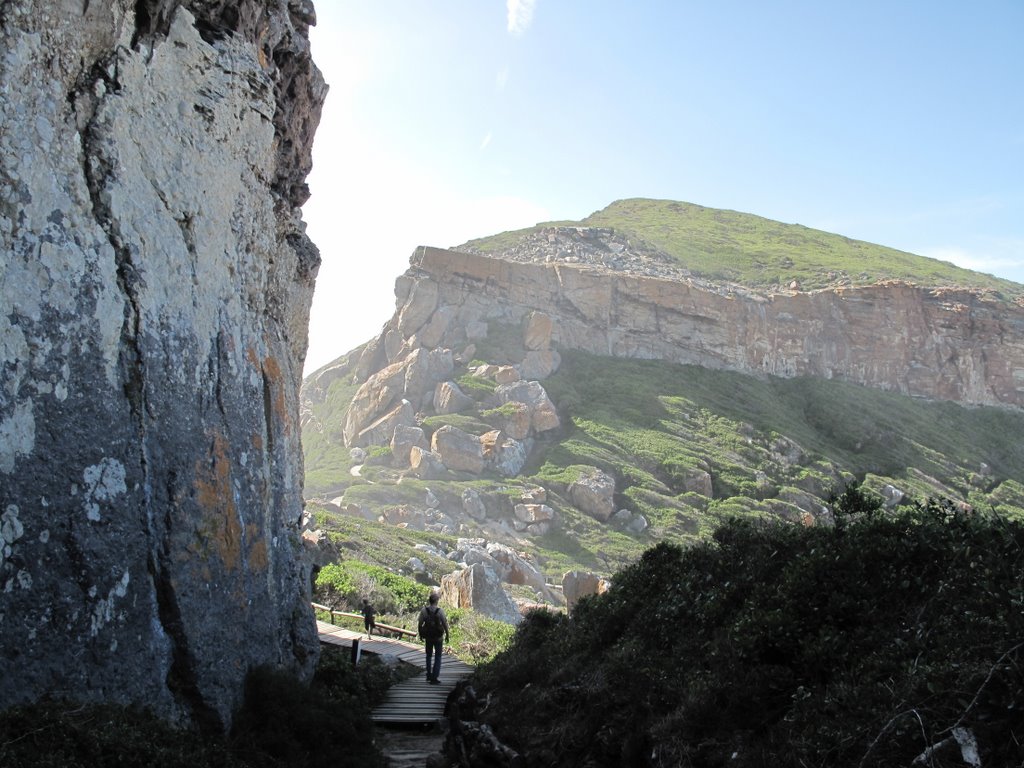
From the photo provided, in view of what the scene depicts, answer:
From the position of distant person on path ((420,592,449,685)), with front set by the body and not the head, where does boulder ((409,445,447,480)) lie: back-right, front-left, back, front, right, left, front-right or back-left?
front

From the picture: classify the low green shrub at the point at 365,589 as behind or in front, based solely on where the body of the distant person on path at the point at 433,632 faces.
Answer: in front

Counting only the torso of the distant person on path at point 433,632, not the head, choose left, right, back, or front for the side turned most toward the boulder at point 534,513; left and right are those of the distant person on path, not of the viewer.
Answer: front

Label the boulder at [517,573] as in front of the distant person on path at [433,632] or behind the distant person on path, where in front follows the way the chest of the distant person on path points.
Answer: in front

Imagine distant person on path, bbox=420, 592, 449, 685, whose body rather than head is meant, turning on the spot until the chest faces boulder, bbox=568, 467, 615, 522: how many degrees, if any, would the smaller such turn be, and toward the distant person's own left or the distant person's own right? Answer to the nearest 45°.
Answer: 0° — they already face it

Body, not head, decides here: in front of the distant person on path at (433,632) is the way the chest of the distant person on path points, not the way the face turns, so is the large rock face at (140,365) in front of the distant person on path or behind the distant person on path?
behind

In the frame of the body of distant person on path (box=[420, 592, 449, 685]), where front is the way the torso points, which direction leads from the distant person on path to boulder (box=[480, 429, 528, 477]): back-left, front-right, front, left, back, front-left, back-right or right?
front

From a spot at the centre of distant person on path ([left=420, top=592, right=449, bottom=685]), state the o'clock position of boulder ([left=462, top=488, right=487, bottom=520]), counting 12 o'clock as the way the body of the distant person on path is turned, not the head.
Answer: The boulder is roughly at 12 o'clock from the distant person on path.

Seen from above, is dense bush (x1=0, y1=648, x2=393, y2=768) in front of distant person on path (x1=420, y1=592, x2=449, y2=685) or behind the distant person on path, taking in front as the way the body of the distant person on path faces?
behind

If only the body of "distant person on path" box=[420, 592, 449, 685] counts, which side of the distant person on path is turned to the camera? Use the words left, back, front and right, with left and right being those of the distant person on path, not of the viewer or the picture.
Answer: back

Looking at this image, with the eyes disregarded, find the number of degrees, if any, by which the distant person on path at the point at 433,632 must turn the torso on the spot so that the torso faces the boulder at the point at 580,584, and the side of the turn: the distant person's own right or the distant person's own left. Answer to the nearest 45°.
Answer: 0° — they already face it

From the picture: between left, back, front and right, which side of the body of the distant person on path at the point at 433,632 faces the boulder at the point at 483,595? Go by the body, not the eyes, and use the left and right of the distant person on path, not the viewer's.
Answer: front
